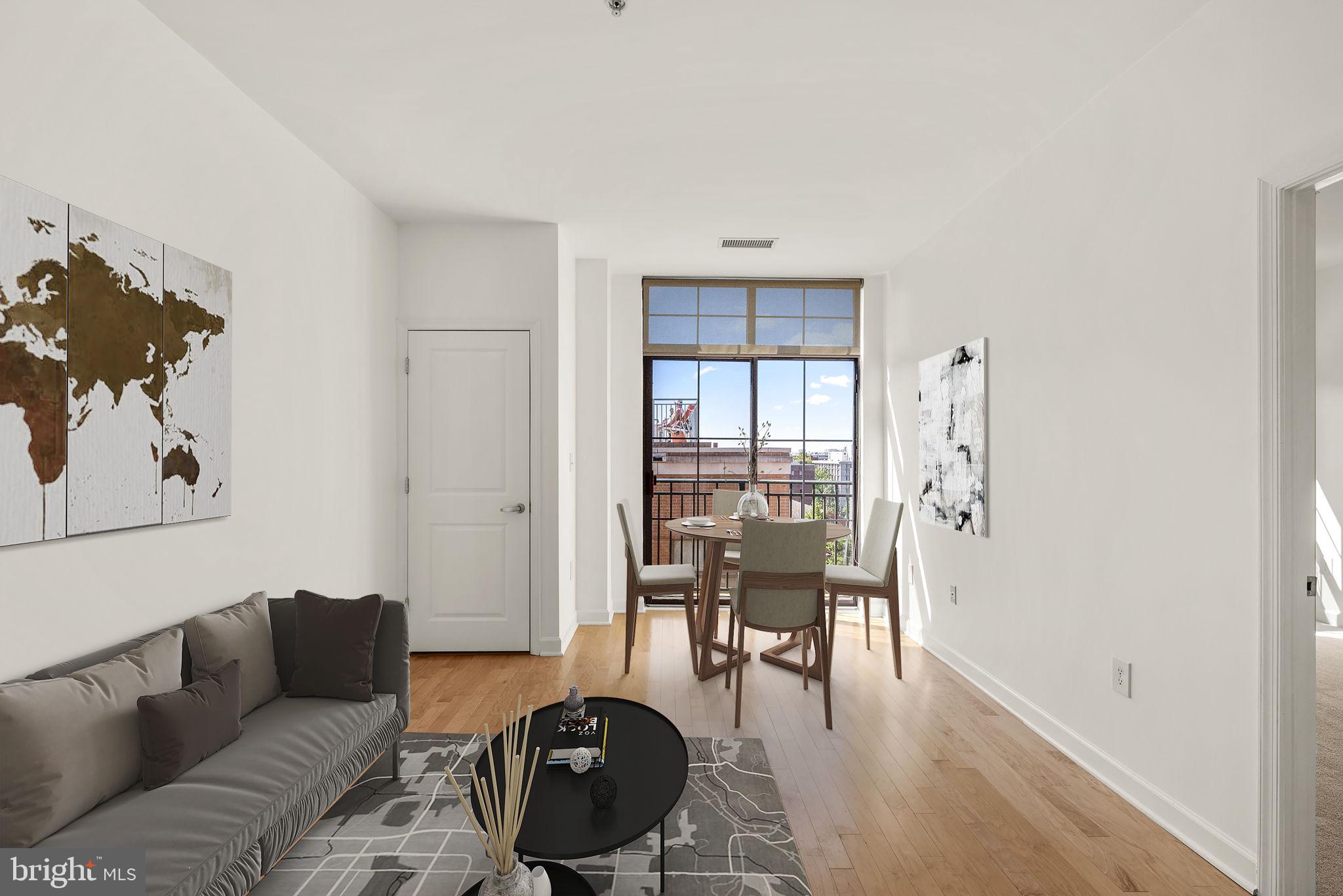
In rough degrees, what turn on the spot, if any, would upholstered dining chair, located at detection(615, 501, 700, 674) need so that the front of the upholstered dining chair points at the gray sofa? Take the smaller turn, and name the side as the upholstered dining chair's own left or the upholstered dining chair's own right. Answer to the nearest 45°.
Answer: approximately 135° to the upholstered dining chair's own right

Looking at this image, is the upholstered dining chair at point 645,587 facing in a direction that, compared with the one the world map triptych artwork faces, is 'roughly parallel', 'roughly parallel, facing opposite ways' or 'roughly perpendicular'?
roughly parallel

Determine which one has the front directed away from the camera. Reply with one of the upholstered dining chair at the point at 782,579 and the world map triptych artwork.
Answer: the upholstered dining chair

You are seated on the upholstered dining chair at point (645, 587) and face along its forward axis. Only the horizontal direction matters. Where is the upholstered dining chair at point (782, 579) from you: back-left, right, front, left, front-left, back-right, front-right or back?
front-right

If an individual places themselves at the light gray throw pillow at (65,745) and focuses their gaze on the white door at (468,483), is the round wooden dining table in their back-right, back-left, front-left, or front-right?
front-right

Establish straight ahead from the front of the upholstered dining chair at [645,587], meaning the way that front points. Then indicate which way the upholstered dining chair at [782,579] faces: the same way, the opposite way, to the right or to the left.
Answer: to the left

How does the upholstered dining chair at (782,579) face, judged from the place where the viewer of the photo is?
facing away from the viewer

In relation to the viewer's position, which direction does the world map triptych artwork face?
facing the viewer and to the right of the viewer

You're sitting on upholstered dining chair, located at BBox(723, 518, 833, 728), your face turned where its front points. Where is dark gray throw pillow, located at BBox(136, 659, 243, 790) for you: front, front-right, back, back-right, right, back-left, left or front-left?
back-left

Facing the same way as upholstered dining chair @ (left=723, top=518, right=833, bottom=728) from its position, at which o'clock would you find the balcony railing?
The balcony railing is roughly at 12 o'clock from the upholstered dining chair.

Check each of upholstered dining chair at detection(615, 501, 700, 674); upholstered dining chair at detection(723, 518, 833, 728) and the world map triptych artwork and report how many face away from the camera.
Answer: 1

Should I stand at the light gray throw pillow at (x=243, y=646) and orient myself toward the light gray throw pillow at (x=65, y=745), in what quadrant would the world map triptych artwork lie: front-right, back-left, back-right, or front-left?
front-right

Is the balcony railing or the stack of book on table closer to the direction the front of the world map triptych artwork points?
the stack of book on table

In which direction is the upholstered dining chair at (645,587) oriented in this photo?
to the viewer's right

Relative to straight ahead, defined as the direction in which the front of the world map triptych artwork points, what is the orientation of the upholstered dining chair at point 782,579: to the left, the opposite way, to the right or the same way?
to the left

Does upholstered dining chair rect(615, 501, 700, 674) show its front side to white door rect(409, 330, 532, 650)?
no

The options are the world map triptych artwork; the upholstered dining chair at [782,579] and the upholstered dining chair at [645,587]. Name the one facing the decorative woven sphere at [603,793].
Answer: the world map triptych artwork

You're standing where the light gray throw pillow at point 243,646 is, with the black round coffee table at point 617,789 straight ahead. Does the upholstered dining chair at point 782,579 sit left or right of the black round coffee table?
left

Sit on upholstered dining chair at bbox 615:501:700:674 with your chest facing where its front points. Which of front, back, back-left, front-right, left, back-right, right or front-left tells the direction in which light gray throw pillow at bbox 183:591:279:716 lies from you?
back-right
